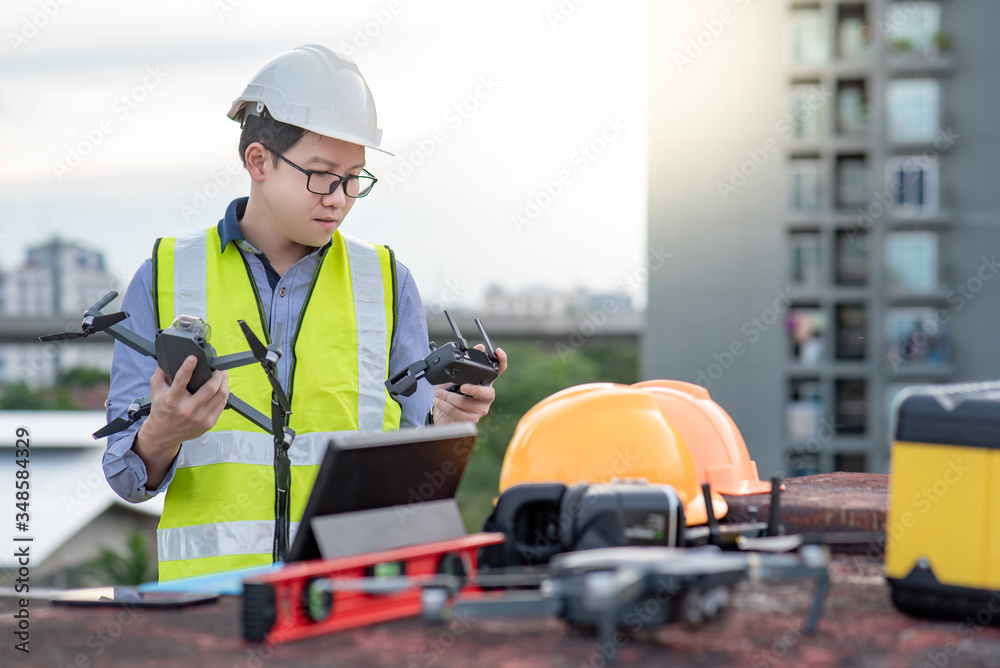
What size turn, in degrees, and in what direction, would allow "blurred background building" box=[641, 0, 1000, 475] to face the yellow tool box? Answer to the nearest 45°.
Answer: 0° — it already faces it

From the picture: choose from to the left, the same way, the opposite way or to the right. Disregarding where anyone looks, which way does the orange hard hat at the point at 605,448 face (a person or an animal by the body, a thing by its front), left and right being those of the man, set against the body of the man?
to the left

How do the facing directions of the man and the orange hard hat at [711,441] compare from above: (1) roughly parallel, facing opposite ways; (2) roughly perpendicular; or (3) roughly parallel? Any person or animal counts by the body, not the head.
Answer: roughly perpendicular

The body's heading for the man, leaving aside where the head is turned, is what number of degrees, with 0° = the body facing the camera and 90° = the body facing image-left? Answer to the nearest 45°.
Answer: approximately 0°

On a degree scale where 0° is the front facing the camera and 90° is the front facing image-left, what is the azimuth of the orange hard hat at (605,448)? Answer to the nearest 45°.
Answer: approximately 270°

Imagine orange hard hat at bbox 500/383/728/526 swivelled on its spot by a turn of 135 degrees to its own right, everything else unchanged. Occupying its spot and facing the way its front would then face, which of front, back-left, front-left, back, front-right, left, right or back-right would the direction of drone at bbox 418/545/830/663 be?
front-left

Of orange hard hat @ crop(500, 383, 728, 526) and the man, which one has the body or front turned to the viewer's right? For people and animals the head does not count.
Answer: the orange hard hat

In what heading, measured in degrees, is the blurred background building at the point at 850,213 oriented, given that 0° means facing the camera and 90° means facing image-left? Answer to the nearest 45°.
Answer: approximately 0°

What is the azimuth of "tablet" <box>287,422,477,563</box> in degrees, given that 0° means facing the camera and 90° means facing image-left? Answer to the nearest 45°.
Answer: approximately 135°

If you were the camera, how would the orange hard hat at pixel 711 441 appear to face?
facing to the right of the viewer

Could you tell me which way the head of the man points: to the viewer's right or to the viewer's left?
to the viewer's right

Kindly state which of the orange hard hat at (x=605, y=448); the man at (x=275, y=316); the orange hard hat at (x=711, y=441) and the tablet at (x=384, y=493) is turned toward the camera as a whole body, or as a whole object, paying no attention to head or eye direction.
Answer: the man

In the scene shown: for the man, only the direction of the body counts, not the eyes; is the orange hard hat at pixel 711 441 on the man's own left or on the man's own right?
on the man's own left
